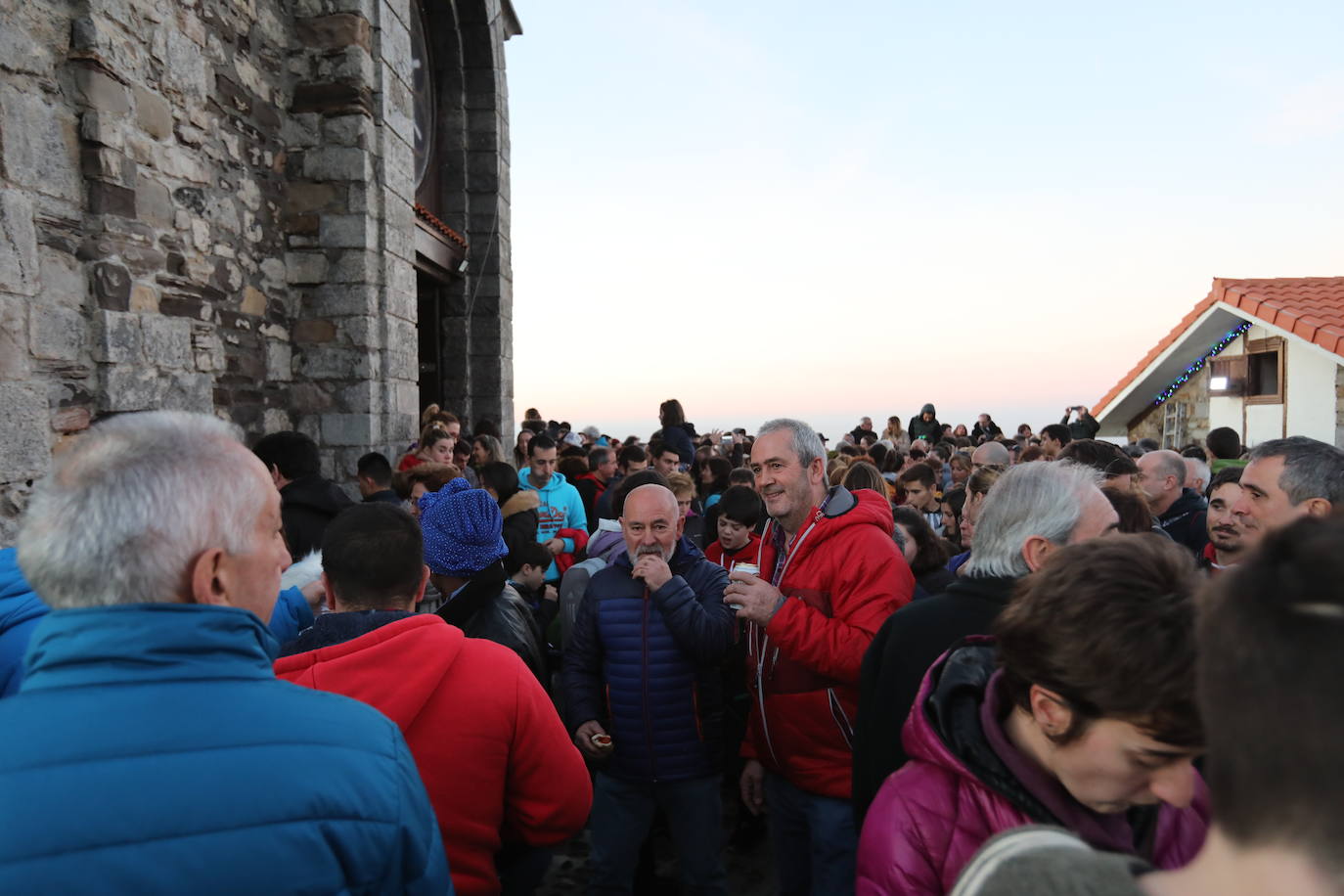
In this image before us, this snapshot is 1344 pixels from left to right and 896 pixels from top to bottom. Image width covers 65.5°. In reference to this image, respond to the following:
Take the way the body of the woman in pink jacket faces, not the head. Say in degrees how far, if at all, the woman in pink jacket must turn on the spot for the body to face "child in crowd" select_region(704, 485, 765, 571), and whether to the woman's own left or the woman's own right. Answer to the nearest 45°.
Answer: approximately 180°

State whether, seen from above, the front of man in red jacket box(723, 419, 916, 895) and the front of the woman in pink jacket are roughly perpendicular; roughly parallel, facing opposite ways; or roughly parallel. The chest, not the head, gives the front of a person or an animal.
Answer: roughly perpendicular

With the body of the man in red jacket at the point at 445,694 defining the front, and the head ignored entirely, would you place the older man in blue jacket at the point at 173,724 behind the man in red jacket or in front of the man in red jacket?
behind

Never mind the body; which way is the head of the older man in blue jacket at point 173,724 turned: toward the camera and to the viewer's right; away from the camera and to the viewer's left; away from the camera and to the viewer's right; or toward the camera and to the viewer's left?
away from the camera and to the viewer's right

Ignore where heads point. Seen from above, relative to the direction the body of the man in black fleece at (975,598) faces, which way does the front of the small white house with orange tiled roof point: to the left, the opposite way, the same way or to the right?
the opposite way

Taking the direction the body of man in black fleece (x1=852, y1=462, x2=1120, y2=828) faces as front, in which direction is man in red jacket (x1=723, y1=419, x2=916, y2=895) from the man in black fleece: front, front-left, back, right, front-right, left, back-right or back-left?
left

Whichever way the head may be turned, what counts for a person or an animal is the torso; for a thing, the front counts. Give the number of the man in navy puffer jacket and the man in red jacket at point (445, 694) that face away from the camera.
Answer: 1

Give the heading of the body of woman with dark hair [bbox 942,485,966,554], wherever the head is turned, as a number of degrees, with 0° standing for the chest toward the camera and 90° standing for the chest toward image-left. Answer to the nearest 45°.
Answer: approximately 45°

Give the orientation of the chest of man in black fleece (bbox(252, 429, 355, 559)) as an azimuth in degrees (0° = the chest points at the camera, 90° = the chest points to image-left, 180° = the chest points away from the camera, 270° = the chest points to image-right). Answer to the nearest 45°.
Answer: approximately 135°

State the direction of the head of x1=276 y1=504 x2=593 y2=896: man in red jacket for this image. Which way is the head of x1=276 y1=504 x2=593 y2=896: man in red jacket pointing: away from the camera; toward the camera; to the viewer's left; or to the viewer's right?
away from the camera

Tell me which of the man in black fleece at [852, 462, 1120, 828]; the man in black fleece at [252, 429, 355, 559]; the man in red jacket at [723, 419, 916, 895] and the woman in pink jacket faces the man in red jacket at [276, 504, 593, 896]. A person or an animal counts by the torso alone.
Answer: the man in red jacket at [723, 419, 916, 895]

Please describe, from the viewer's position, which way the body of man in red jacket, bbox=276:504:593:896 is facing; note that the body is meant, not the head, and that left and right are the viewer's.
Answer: facing away from the viewer
